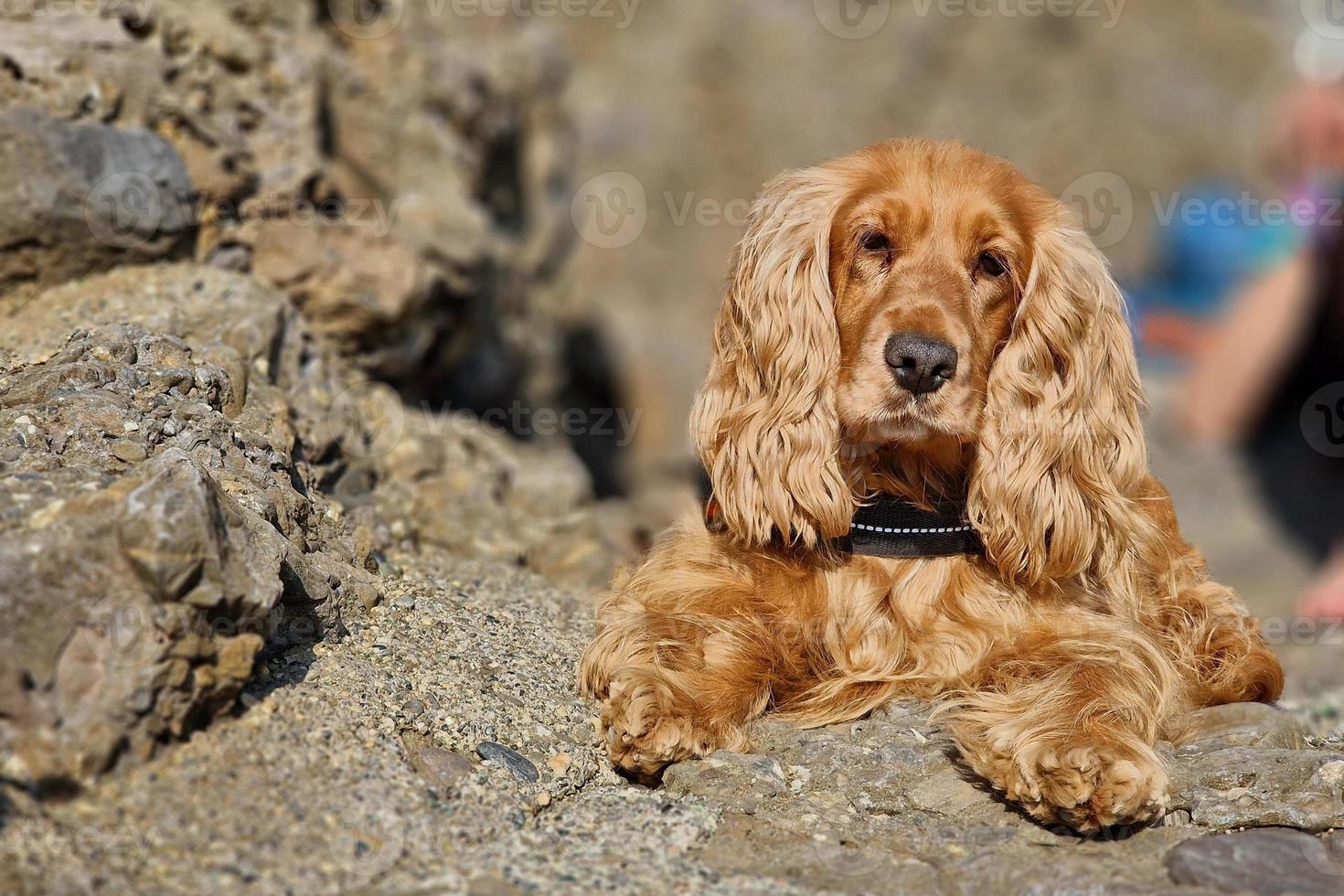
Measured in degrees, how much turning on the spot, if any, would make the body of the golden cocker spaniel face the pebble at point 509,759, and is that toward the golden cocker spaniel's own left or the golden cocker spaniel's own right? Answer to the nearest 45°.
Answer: approximately 45° to the golden cocker spaniel's own right

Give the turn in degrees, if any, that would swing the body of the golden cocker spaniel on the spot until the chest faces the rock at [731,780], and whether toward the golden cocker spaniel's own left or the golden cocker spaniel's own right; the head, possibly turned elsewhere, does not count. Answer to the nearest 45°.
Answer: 0° — it already faces it

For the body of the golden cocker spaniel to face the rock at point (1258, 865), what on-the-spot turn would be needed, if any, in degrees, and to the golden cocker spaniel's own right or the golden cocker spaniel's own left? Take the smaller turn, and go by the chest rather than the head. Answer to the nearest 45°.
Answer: approximately 45° to the golden cocker spaniel's own left

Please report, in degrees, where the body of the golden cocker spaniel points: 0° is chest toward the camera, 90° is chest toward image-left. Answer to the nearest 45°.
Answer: approximately 0°

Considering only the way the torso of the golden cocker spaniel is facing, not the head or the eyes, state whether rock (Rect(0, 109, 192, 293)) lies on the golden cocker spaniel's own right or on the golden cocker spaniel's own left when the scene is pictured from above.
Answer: on the golden cocker spaniel's own right

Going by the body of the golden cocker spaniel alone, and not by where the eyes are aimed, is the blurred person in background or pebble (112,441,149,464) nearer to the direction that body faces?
the pebble

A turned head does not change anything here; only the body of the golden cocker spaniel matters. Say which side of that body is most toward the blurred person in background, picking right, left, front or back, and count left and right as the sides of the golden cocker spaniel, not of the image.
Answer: back

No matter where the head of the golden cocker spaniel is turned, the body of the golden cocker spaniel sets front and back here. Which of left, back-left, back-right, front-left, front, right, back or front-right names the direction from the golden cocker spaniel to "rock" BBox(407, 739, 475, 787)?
front-right

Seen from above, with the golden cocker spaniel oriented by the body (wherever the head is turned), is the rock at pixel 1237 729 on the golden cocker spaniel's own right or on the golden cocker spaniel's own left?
on the golden cocker spaniel's own left
